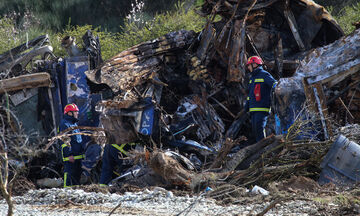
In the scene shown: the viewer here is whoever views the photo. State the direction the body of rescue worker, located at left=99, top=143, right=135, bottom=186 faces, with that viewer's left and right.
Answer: facing to the right of the viewer

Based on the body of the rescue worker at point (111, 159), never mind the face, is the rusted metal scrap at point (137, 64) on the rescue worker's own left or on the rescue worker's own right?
on the rescue worker's own left

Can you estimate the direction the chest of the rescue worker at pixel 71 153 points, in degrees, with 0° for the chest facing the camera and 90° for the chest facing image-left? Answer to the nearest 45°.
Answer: approximately 270°

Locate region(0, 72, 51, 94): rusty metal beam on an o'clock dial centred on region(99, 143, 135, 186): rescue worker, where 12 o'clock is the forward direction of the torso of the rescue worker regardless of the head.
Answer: The rusty metal beam is roughly at 8 o'clock from the rescue worker.

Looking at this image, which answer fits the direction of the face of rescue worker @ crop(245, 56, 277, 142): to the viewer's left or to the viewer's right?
to the viewer's left

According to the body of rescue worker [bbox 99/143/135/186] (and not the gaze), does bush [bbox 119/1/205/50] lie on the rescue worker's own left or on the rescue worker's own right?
on the rescue worker's own left

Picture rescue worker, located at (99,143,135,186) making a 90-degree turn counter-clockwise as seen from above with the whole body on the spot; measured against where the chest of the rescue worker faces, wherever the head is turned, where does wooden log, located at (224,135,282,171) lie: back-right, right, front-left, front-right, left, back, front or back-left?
back-right
